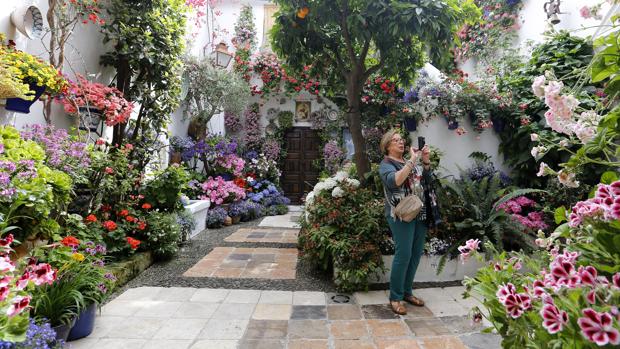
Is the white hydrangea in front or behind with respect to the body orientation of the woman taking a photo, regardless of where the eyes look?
behind

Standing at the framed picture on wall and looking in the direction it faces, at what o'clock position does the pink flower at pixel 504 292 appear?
The pink flower is roughly at 12 o'clock from the framed picture on wall.

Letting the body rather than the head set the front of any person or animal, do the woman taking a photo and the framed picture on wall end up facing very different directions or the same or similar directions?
same or similar directions

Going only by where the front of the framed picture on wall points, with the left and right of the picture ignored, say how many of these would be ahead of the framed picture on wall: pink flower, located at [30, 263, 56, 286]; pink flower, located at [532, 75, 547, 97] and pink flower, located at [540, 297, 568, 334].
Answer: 3

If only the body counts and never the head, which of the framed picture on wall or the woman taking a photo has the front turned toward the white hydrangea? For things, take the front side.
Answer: the framed picture on wall

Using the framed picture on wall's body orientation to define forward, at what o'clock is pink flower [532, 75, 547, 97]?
The pink flower is roughly at 12 o'clock from the framed picture on wall.

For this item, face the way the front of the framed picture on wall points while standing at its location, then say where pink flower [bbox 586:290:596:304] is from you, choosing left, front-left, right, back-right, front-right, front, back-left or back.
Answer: front

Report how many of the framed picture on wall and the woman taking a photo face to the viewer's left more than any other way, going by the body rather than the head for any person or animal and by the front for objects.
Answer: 0

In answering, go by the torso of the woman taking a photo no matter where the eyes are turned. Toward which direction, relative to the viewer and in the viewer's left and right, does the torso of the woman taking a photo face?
facing the viewer and to the right of the viewer

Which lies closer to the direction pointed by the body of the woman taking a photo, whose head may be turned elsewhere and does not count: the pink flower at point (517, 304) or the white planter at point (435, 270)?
the pink flower

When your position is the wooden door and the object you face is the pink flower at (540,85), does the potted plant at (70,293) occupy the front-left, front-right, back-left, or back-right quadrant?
front-right

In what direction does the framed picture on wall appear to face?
toward the camera

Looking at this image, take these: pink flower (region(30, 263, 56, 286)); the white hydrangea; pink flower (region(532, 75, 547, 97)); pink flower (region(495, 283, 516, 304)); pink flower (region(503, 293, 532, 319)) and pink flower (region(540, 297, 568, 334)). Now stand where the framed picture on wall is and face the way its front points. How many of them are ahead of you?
6

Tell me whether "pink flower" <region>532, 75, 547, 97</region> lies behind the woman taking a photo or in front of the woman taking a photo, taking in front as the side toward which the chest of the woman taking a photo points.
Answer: in front
